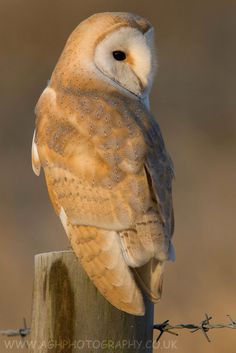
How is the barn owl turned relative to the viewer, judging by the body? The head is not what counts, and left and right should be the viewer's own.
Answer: facing away from the viewer and to the left of the viewer
